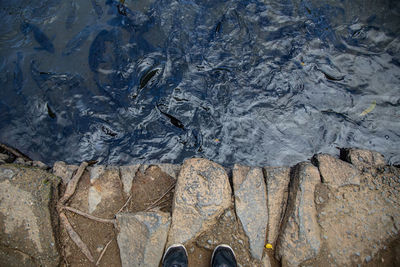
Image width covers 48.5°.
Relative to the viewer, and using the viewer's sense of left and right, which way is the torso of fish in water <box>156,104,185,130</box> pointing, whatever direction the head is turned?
facing the viewer and to the right of the viewer

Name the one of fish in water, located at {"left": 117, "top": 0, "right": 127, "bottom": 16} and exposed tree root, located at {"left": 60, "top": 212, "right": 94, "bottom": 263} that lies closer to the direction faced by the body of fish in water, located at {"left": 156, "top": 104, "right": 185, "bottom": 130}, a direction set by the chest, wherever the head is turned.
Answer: the exposed tree root

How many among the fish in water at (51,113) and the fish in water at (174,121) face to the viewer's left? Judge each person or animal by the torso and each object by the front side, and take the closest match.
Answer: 0

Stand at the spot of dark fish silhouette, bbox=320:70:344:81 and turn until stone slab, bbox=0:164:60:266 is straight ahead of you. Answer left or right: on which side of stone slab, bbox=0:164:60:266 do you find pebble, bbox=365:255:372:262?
left
